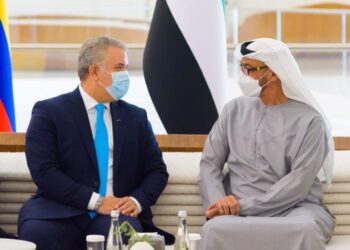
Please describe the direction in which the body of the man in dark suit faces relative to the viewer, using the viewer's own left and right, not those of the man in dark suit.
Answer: facing the viewer and to the right of the viewer

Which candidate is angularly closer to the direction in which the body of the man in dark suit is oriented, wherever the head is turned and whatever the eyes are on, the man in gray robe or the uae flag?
the man in gray robe

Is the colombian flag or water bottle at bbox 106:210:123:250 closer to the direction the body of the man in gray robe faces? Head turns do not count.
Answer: the water bottle

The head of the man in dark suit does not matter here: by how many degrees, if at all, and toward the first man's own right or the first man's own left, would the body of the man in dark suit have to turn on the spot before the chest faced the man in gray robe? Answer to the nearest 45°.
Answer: approximately 45° to the first man's own left

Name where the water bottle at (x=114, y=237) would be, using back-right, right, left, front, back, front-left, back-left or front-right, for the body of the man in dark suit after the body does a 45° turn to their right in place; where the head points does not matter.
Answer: front

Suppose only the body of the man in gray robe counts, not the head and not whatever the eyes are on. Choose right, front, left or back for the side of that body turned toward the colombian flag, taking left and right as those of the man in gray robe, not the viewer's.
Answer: right

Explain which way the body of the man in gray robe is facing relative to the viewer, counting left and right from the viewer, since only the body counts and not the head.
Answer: facing the viewer and to the left of the viewer

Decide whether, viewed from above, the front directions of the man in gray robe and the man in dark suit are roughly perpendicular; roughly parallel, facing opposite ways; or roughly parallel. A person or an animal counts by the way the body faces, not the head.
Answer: roughly perpendicular

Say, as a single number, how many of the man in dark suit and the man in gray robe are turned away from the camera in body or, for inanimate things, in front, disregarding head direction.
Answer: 0

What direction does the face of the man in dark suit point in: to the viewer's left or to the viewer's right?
to the viewer's right
